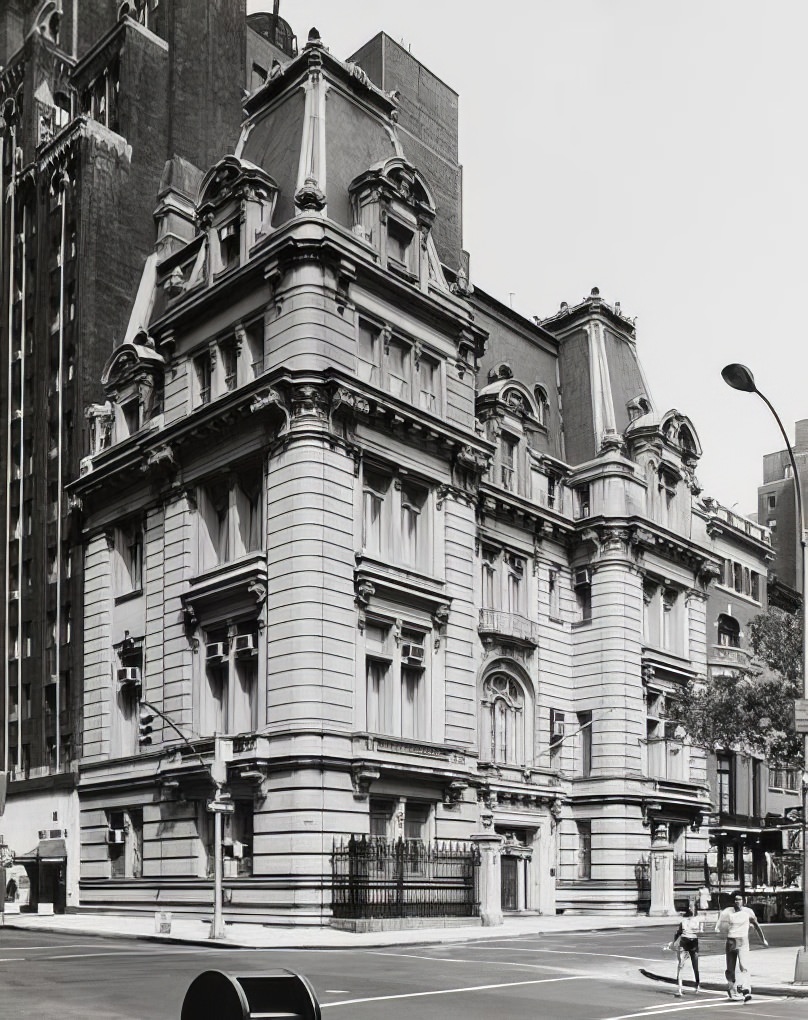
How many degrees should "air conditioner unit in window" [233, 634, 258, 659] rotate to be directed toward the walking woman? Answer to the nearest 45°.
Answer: approximately 45° to its left

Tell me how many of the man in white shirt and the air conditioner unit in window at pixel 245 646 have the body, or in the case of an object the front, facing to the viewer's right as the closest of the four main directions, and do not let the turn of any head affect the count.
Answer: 0

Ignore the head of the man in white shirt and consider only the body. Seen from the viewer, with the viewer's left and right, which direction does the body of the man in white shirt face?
facing the viewer

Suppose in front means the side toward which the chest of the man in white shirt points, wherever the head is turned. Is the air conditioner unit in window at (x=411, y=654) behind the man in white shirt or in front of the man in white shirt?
behind

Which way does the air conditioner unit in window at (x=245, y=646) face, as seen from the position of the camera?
facing the viewer and to the left of the viewer

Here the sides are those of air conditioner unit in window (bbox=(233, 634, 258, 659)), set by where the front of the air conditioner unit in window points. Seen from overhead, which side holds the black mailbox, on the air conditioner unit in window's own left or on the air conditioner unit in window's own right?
on the air conditioner unit in window's own left

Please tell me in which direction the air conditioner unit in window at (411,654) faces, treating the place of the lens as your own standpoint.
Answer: facing the viewer and to the right of the viewer
